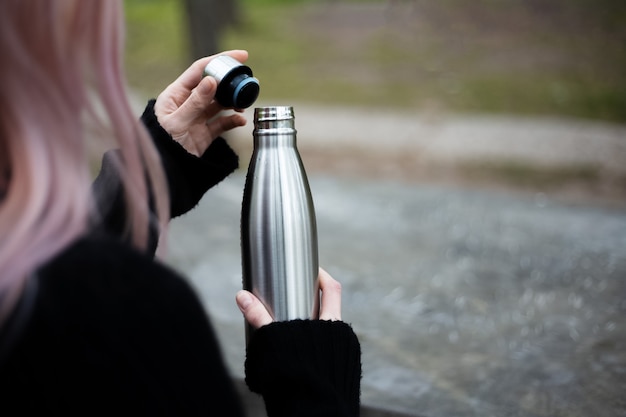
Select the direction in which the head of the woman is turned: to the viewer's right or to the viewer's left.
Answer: to the viewer's right

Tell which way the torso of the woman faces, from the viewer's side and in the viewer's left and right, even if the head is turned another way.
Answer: facing away from the viewer and to the right of the viewer
